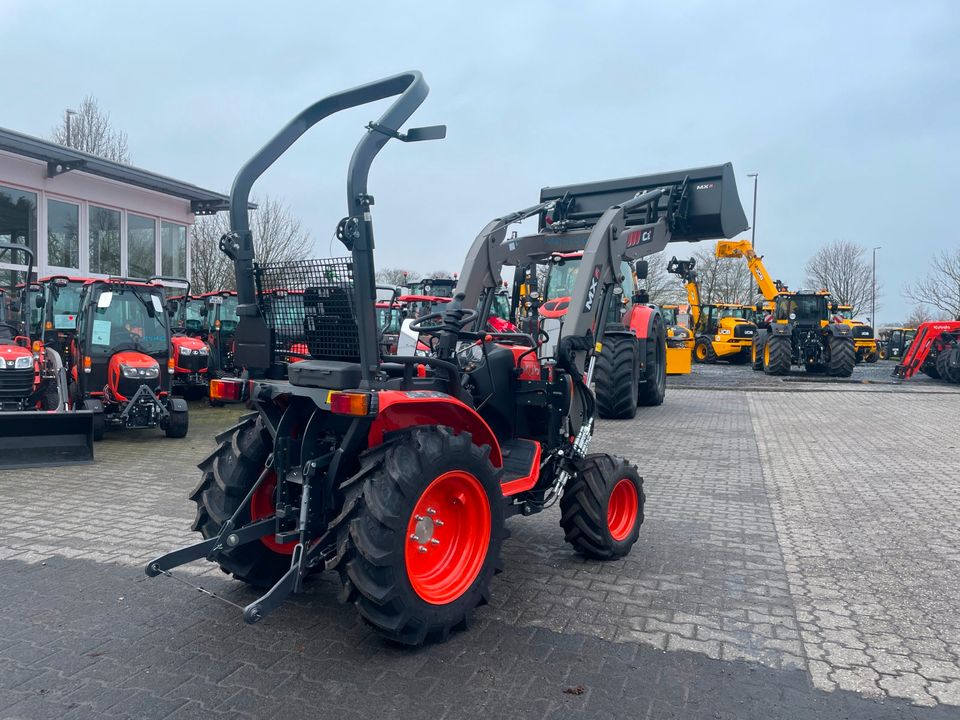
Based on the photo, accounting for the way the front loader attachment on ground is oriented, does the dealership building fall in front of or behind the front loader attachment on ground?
behind

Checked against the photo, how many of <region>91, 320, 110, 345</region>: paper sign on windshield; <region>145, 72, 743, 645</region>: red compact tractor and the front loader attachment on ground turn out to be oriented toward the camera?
2

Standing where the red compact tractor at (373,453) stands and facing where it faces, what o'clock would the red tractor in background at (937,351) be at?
The red tractor in background is roughly at 12 o'clock from the red compact tractor.

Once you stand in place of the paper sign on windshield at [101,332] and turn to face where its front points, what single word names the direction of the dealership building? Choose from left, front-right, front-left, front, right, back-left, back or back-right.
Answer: back

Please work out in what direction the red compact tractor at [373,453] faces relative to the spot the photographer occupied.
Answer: facing away from the viewer and to the right of the viewer

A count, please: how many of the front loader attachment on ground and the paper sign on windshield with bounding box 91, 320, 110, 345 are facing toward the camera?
2

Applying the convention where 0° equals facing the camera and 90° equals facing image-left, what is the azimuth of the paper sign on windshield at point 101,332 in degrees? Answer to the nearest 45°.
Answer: approximately 0°

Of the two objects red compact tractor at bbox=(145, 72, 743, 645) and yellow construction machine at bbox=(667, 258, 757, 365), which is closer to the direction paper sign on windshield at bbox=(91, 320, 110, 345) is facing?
the red compact tractor

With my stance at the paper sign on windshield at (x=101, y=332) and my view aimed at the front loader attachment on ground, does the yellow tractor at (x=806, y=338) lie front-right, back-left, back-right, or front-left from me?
back-left

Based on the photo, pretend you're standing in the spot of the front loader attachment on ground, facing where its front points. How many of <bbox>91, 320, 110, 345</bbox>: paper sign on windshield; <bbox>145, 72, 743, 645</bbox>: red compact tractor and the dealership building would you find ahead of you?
1

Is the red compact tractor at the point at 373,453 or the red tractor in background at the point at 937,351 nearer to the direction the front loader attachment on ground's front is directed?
the red compact tractor
